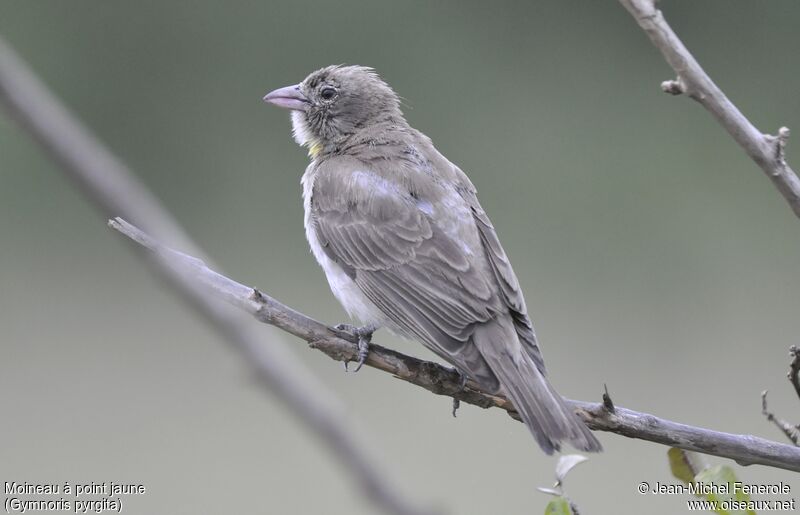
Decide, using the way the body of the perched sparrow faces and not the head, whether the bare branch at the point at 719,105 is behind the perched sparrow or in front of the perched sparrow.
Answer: behind

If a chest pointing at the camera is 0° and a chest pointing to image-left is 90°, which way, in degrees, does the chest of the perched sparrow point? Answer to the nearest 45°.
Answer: approximately 135°

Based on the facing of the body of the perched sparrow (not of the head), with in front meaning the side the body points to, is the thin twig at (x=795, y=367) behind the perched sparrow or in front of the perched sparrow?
behind

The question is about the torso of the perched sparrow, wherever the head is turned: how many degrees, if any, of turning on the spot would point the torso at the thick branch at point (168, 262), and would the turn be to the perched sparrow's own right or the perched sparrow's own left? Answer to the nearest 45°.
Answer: approximately 45° to the perched sparrow's own left

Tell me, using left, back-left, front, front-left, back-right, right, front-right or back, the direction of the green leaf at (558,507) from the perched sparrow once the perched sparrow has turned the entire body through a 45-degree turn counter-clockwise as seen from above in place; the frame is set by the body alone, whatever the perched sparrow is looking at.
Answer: back
